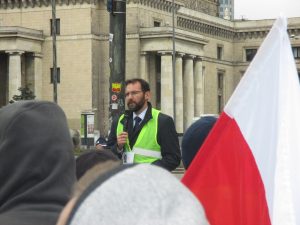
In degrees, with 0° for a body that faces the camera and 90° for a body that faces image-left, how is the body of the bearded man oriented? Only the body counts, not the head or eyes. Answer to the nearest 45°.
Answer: approximately 45°

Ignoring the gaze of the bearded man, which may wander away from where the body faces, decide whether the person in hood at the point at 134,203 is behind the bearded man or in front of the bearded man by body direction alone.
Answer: in front

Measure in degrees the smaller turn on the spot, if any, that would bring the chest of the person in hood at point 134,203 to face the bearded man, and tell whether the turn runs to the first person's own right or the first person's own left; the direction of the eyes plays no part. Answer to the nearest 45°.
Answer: approximately 45° to the first person's own right

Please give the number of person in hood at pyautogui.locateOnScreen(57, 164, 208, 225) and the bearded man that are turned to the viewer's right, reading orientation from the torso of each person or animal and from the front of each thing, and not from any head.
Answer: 0

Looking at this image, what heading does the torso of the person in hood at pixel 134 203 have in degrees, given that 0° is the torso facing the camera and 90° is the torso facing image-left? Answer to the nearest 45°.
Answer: approximately 135°

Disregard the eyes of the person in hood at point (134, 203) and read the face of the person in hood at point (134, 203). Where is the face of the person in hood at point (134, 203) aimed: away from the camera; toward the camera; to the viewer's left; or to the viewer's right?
away from the camera

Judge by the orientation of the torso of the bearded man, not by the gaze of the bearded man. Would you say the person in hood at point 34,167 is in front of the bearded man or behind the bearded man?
in front

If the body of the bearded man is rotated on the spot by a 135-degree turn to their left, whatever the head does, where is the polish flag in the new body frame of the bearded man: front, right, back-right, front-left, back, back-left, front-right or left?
right

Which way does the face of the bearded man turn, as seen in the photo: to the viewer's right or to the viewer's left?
to the viewer's left

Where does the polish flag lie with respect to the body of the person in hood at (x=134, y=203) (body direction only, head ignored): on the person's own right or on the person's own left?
on the person's own right
